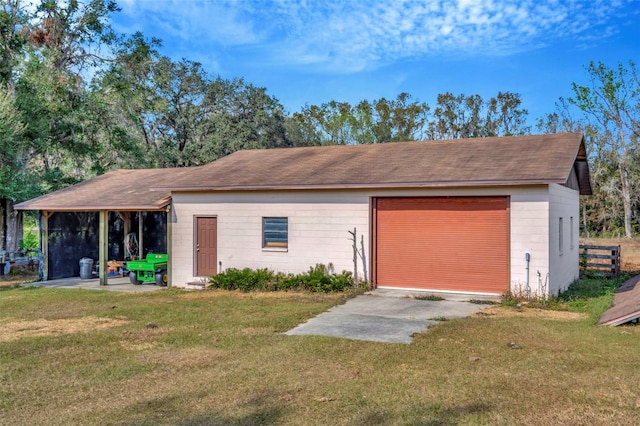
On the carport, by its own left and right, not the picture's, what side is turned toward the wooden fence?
left

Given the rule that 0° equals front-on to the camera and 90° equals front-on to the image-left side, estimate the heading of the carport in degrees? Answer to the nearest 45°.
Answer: approximately 0°

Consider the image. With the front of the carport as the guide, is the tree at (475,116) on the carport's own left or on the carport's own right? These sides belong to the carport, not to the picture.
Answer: on the carport's own left
